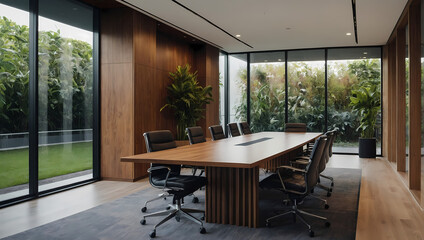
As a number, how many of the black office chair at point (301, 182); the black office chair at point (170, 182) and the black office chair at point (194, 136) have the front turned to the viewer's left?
1

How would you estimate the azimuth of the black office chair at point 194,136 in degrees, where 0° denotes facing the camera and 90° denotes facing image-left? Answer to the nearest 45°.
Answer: approximately 315°

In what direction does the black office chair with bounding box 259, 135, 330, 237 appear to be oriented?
to the viewer's left

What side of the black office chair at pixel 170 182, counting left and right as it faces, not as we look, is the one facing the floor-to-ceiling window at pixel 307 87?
left

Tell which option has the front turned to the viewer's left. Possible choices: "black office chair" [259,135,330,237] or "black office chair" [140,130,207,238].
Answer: "black office chair" [259,135,330,237]

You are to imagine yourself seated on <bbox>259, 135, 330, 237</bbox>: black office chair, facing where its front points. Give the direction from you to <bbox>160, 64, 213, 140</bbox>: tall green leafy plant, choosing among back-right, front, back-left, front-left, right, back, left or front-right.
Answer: front-right

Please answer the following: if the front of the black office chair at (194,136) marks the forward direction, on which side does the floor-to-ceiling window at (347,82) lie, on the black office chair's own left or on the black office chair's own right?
on the black office chair's own left

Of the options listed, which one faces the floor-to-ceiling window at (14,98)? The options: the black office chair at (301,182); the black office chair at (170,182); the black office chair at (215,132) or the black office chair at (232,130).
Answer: the black office chair at (301,182)

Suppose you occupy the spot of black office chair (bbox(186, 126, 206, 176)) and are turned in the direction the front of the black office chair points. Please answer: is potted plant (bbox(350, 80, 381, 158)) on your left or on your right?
on your left

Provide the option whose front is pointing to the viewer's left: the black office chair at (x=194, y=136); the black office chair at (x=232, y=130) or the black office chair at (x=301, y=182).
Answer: the black office chair at (x=301, y=182)

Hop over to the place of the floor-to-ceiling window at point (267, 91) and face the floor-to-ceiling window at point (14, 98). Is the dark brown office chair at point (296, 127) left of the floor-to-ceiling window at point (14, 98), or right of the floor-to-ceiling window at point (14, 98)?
left

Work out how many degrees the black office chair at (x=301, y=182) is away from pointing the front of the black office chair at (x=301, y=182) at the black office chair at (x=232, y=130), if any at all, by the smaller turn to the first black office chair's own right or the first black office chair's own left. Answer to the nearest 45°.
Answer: approximately 45° to the first black office chair's own right

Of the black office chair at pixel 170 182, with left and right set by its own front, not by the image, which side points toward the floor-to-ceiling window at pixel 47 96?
back

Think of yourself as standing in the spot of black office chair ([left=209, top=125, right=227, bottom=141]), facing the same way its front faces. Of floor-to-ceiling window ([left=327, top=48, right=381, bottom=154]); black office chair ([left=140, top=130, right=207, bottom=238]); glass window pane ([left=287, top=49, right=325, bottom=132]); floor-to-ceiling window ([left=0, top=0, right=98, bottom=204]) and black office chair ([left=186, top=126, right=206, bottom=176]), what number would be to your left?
2

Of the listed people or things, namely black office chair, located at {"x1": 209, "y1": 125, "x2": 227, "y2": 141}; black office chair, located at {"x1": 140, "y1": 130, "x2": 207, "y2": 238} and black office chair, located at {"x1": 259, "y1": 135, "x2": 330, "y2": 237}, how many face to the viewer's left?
1

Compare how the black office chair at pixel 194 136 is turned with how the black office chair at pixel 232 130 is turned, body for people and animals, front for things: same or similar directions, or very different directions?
same or similar directions

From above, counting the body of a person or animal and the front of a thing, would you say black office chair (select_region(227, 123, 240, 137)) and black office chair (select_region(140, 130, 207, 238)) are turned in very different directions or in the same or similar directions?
same or similar directions

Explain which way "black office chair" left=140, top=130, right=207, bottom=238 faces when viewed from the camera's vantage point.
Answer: facing the viewer and to the right of the viewer
